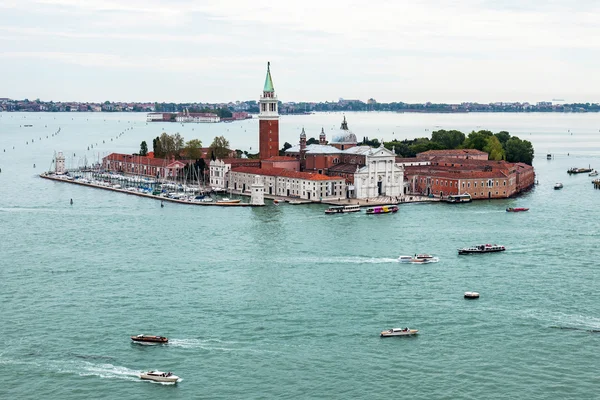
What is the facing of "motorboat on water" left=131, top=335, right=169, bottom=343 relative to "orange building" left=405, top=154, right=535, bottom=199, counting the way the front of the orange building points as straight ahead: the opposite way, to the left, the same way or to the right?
to the right

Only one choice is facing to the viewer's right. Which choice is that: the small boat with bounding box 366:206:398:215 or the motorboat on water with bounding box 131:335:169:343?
the small boat

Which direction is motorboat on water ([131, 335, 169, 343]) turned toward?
to the viewer's left

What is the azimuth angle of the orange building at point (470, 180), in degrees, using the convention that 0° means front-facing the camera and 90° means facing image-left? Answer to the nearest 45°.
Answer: approximately 0°

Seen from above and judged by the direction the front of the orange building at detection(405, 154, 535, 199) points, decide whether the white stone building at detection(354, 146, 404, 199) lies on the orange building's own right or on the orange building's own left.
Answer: on the orange building's own right

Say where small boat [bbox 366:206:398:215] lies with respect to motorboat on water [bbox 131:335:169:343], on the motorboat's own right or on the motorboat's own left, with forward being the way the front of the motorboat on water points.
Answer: on the motorboat's own right

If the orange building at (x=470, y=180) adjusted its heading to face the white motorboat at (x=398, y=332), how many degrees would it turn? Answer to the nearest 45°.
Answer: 0° — it already faces it

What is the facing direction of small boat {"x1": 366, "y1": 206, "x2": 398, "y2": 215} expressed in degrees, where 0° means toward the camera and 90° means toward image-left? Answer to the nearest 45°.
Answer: approximately 270°

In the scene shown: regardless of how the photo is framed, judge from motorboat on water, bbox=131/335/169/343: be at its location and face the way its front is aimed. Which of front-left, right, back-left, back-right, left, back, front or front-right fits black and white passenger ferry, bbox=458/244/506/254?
back-right

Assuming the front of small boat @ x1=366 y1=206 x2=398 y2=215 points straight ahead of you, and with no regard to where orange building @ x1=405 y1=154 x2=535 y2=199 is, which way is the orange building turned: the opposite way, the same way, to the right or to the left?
to the right

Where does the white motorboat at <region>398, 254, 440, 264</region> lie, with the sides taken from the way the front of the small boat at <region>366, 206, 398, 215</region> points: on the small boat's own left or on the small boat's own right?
on the small boat's own right

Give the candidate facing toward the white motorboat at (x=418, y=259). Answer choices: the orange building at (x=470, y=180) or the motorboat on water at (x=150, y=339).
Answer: the orange building

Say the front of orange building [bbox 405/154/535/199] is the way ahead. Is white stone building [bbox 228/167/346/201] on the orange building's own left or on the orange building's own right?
on the orange building's own right
